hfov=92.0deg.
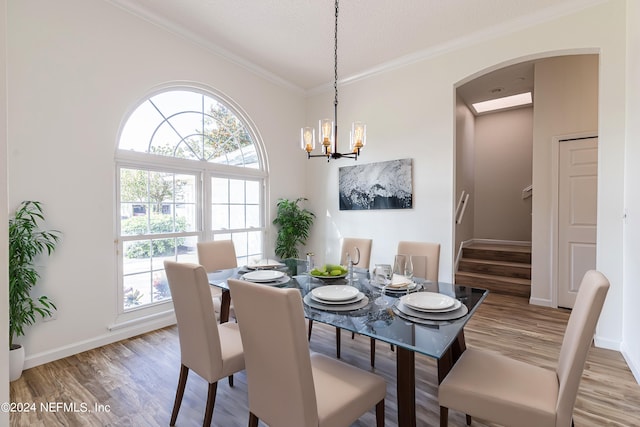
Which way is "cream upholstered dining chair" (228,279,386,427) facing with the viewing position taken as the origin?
facing away from the viewer and to the right of the viewer

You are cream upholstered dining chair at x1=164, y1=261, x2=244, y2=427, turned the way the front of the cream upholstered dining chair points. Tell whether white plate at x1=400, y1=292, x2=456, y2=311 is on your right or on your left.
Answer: on your right

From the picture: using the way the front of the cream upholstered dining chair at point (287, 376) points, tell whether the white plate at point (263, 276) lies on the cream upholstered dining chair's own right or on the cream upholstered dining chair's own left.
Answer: on the cream upholstered dining chair's own left

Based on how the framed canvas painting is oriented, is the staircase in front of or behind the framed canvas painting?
behind

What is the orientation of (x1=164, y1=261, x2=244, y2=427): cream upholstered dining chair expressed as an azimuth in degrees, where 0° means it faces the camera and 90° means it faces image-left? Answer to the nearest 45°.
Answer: approximately 225°

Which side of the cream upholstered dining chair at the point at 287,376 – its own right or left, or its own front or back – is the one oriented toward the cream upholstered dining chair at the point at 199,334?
left

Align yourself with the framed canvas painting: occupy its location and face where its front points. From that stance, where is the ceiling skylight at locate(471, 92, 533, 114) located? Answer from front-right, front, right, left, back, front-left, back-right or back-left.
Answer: back

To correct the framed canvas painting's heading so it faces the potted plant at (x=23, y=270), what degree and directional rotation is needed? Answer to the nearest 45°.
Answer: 0° — it already faces it
